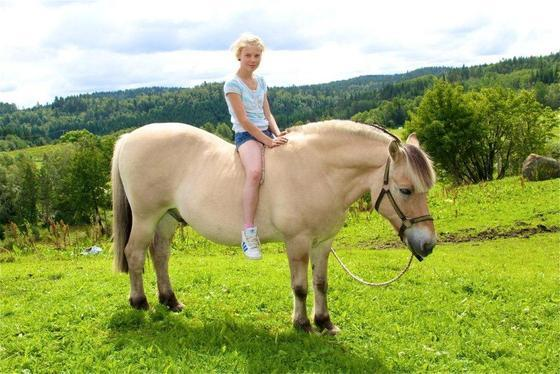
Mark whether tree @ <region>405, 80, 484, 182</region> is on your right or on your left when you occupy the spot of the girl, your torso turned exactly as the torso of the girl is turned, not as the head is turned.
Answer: on your left

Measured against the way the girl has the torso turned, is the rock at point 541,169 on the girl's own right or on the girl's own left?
on the girl's own left

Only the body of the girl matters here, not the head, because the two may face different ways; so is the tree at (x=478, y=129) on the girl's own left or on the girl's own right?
on the girl's own left

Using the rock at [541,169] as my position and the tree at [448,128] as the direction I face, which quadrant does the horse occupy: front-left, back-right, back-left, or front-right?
back-left

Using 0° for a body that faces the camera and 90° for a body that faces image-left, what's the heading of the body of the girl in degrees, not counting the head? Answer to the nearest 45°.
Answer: approximately 315°
